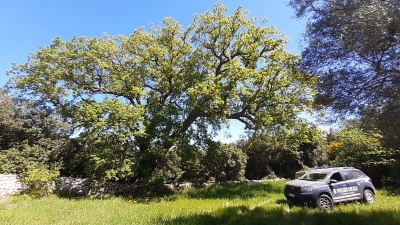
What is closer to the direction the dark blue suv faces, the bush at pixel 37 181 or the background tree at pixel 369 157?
the bush

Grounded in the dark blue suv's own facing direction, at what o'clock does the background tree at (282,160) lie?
The background tree is roughly at 4 o'clock from the dark blue suv.

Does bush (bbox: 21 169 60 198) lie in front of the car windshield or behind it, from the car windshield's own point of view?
in front

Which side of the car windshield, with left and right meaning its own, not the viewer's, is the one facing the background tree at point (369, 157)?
back

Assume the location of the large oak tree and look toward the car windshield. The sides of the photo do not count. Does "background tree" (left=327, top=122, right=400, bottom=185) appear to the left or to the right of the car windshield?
left

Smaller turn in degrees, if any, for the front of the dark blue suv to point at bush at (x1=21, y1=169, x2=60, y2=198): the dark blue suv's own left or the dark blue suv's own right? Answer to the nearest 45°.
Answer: approximately 45° to the dark blue suv's own right

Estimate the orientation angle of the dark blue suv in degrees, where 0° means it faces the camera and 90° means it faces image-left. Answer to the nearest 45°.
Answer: approximately 45°

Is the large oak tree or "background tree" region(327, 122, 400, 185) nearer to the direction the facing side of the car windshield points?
the large oak tree

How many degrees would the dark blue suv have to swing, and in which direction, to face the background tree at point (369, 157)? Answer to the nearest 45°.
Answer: approximately 135° to its right

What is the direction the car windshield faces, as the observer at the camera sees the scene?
facing the viewer and to the left of the viewer

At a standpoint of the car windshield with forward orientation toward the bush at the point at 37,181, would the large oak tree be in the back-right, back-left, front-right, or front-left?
front-right

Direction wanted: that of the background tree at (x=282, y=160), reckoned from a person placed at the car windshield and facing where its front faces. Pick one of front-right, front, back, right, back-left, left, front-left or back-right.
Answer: back-right
